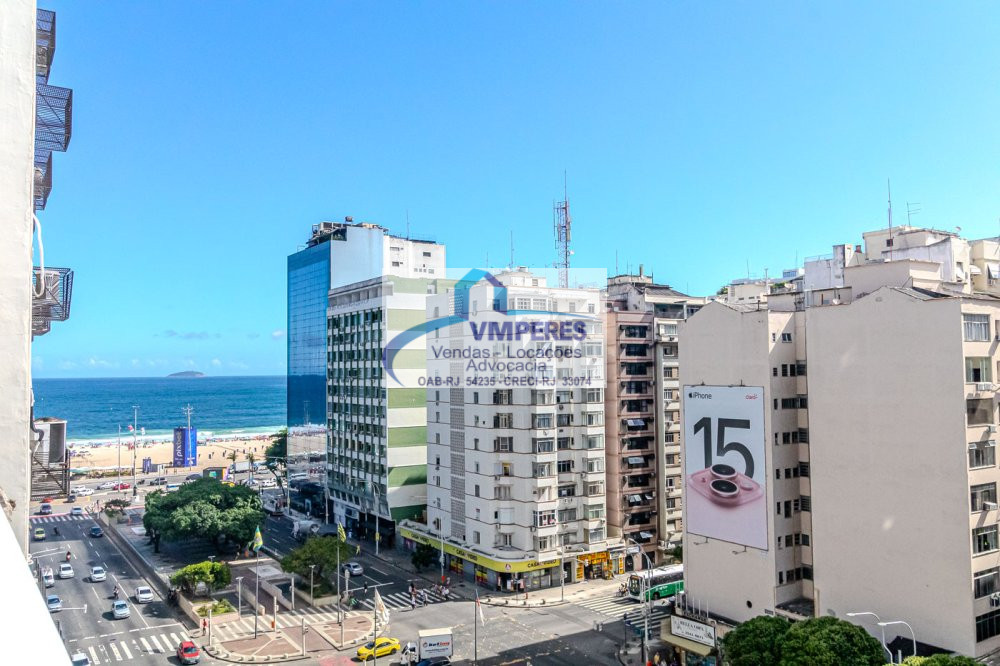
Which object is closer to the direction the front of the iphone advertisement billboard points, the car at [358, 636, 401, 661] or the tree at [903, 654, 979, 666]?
the car

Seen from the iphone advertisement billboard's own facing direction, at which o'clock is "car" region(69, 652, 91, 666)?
The car is roughly at 1 o'clock from the iphone advertisement billboard.

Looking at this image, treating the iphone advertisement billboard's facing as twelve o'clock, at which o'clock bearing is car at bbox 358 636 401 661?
The car is roughly at 1 o'clock from the iphone advertisement billboard.
